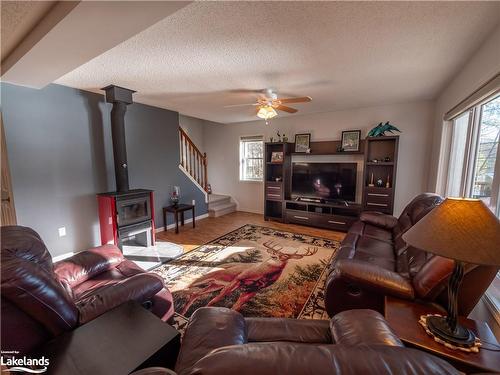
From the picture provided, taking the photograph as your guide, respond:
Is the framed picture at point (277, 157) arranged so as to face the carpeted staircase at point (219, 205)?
no

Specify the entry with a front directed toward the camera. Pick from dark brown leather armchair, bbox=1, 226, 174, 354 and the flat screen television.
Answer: the flat screen television

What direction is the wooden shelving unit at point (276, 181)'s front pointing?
toward the camera

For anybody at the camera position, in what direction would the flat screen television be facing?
facing the viewer

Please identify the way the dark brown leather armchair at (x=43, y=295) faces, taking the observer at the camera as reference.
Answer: facing away from the viewer and to the right of the viewer

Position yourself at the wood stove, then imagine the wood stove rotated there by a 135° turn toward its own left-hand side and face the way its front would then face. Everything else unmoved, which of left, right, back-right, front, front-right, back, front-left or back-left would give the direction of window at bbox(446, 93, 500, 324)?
back-right

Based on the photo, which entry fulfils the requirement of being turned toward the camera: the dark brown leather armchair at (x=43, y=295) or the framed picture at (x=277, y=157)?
the framed picture

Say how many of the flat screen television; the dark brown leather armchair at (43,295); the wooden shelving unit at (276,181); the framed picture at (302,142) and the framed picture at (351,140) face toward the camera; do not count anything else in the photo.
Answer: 4

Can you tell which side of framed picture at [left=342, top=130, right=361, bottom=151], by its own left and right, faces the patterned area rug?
front

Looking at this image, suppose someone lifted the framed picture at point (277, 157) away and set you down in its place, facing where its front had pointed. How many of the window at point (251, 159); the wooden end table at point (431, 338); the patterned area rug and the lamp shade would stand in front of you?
3

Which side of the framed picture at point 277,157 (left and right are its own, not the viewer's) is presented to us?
front

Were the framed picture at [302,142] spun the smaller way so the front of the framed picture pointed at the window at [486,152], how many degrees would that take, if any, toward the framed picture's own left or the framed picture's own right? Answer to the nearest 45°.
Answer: approximately 45° to the framed picture's own left

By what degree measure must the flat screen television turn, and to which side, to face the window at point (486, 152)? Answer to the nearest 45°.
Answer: approximately 45° to its left

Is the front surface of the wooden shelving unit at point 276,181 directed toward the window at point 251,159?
no

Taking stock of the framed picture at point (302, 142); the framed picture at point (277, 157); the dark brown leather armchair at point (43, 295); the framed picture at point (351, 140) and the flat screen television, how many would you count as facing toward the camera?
4
